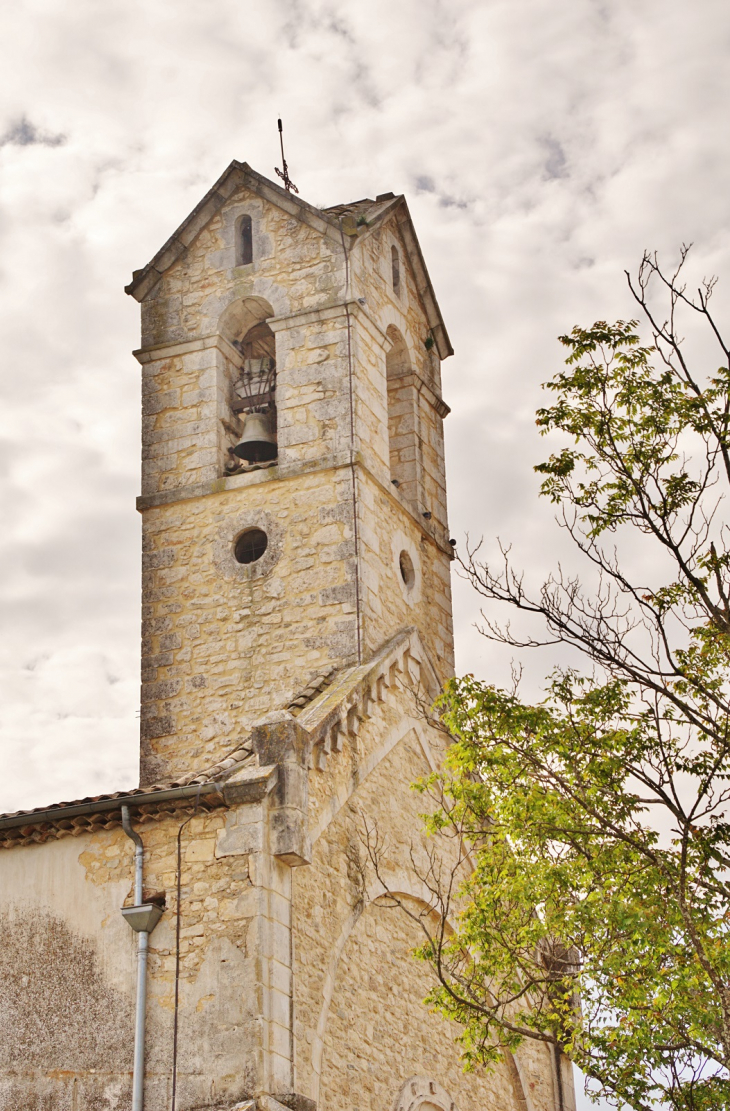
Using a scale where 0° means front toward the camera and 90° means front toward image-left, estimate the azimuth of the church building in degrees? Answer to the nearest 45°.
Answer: approximately 315°
